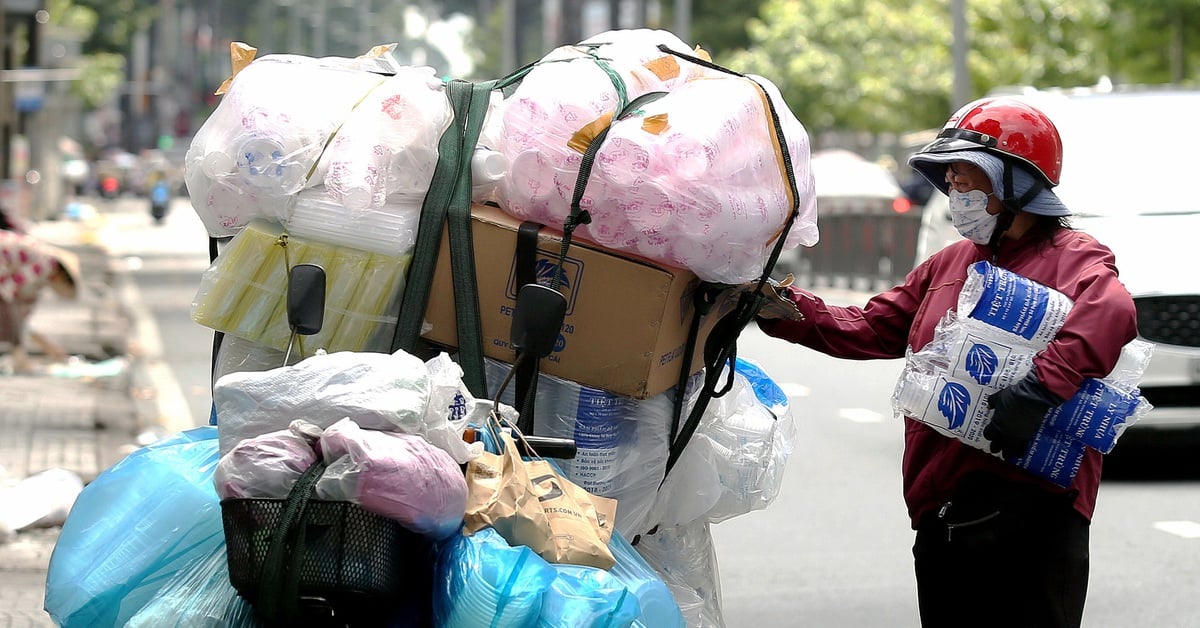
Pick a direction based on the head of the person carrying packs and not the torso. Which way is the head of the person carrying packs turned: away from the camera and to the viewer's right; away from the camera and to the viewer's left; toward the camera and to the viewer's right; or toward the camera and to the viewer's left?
toward the camera and to the viewer's left

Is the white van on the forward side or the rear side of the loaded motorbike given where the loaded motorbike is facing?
on the rear side

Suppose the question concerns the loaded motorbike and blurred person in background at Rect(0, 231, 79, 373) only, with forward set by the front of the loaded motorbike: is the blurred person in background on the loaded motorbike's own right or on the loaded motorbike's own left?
on the loaded motorbike's own right
